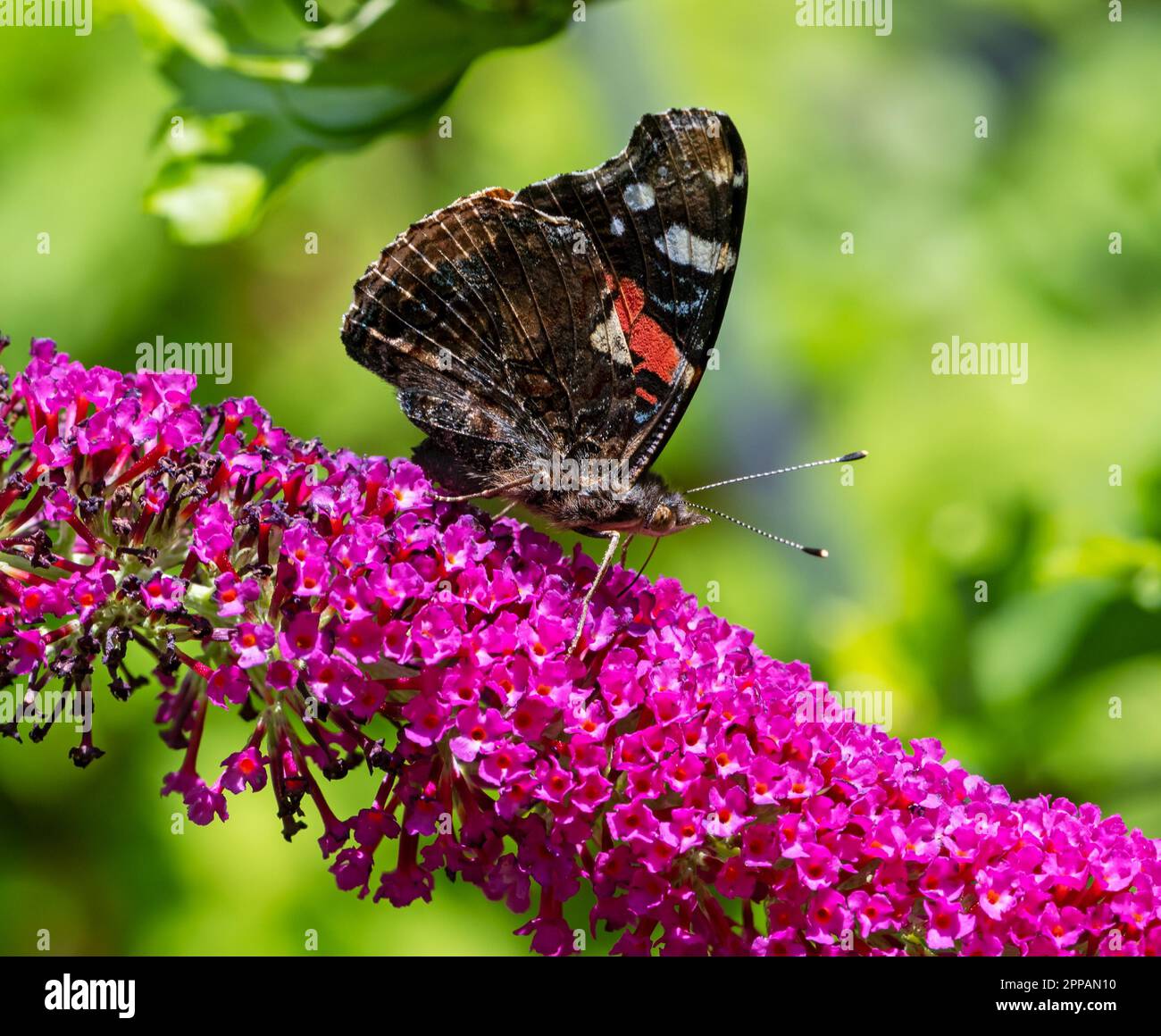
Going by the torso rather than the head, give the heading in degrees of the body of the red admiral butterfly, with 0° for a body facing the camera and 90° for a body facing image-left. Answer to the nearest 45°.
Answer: approximately 270°
